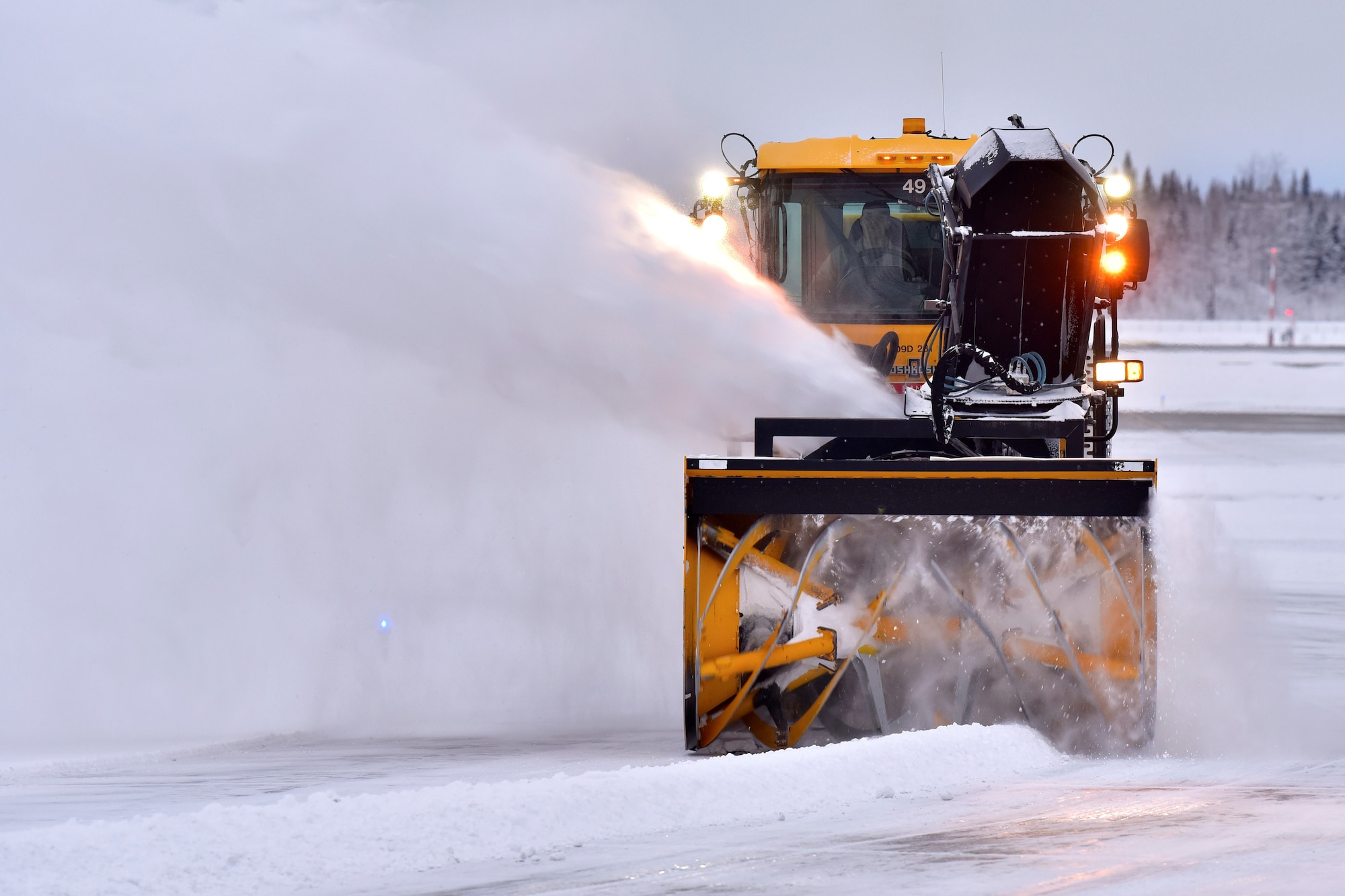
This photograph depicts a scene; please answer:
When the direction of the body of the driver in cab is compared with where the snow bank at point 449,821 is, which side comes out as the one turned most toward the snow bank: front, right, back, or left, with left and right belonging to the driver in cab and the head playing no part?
front

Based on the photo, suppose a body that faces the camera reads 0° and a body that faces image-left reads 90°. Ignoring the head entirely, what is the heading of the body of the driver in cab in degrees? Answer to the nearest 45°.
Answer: approximately 0°

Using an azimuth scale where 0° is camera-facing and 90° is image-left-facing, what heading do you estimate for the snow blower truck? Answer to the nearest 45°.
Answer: approximately 0°
